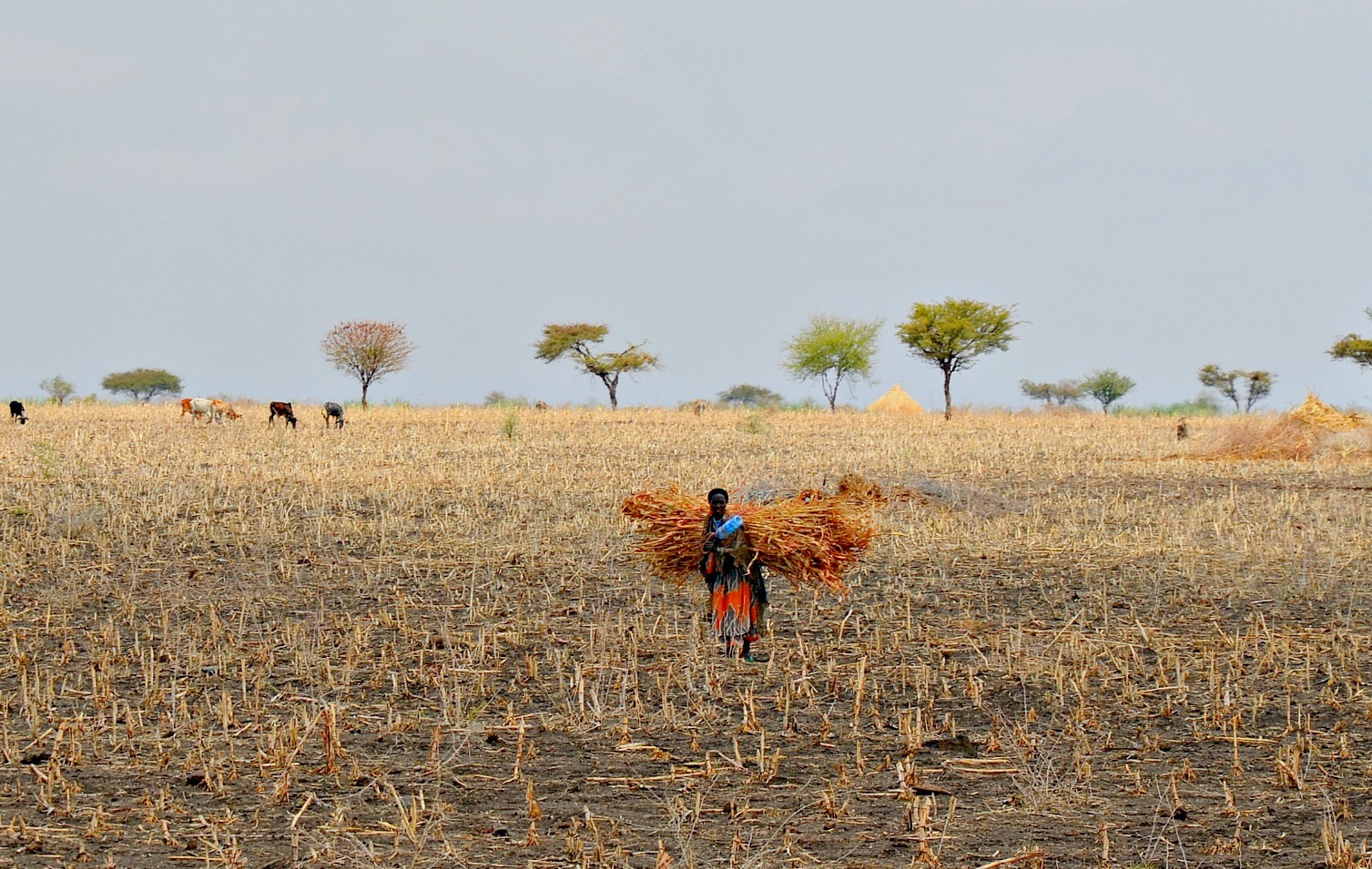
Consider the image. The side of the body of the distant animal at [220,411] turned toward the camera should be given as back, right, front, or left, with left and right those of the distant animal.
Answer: right

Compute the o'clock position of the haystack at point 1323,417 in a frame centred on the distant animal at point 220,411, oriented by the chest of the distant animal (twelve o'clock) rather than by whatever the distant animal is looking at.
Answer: The haystack is roughly at 1 o'clock from the distant animal.

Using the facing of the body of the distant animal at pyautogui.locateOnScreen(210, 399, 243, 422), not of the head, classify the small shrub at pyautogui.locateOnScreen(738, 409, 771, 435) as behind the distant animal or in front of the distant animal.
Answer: in front

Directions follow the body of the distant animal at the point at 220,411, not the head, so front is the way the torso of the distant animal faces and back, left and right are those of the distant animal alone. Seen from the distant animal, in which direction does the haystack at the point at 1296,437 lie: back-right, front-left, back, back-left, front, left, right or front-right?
front-right

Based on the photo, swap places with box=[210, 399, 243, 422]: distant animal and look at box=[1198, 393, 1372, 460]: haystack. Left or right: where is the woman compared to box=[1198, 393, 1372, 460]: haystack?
right

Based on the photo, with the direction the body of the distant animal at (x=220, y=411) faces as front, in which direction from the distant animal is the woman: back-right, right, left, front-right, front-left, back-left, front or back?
right

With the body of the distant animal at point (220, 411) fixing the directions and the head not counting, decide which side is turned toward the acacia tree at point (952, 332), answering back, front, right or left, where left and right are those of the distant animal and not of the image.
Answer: front
